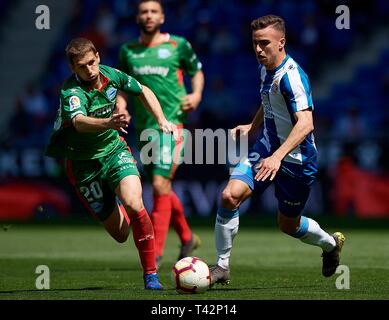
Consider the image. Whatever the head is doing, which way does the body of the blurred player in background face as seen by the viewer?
toward the camera

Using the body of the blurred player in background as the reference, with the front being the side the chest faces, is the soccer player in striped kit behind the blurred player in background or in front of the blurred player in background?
in front

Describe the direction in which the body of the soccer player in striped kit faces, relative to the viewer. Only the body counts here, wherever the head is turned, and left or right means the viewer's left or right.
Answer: facing the viewer and to the left of the viewer

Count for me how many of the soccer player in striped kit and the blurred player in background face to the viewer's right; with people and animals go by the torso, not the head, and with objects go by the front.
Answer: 0

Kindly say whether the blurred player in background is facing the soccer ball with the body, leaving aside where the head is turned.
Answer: yes

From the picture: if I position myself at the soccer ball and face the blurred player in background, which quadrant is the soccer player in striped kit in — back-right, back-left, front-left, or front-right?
front-right

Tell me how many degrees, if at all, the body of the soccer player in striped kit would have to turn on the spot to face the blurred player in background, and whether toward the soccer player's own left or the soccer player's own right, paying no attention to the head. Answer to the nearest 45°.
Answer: approximately 90° to the soccer player's own right

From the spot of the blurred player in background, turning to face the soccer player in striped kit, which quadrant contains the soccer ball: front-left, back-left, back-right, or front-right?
front-right
